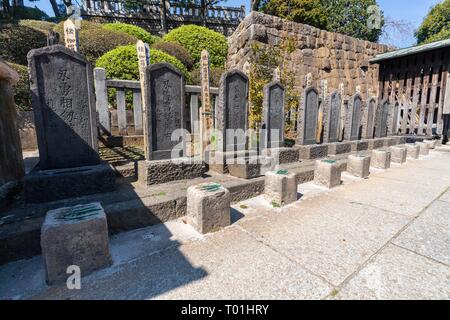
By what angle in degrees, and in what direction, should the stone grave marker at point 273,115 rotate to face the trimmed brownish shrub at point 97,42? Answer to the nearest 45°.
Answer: approximately 180°

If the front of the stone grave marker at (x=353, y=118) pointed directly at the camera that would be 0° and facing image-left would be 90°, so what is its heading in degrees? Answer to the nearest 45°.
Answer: approximately 315°

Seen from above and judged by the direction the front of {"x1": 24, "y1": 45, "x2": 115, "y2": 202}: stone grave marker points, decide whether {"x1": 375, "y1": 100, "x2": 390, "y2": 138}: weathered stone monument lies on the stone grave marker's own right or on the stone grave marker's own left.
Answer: on the stone grave marker's own left

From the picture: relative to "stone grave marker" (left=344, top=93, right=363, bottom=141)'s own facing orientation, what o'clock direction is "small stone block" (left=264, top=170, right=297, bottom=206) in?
The small stone block is roughly at 2 o'clock from the stone grave marker.

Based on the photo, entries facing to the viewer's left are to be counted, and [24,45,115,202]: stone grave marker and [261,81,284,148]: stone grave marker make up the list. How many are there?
0

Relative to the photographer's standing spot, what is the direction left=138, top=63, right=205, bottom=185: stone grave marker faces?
facing the viewer and to the right of the viewer

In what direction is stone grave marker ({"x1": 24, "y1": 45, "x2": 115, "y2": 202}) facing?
toward the camera

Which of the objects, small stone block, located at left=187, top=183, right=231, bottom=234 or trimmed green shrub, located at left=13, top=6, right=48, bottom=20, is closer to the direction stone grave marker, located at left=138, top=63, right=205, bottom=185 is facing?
the small stone block

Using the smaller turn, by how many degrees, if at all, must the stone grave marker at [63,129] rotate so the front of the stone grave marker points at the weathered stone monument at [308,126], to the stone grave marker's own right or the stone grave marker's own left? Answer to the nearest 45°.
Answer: approximately 90° to the stone grave marker's own left
